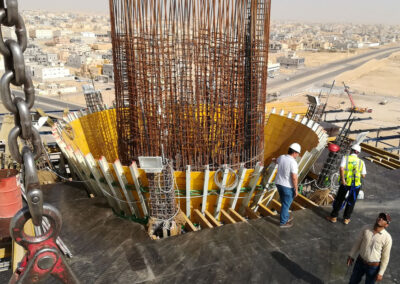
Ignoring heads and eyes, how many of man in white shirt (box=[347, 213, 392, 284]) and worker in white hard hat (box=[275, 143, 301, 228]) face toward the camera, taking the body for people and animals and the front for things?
1

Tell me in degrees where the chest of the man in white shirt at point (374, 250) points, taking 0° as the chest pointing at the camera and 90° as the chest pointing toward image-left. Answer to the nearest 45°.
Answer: approximately 0°
